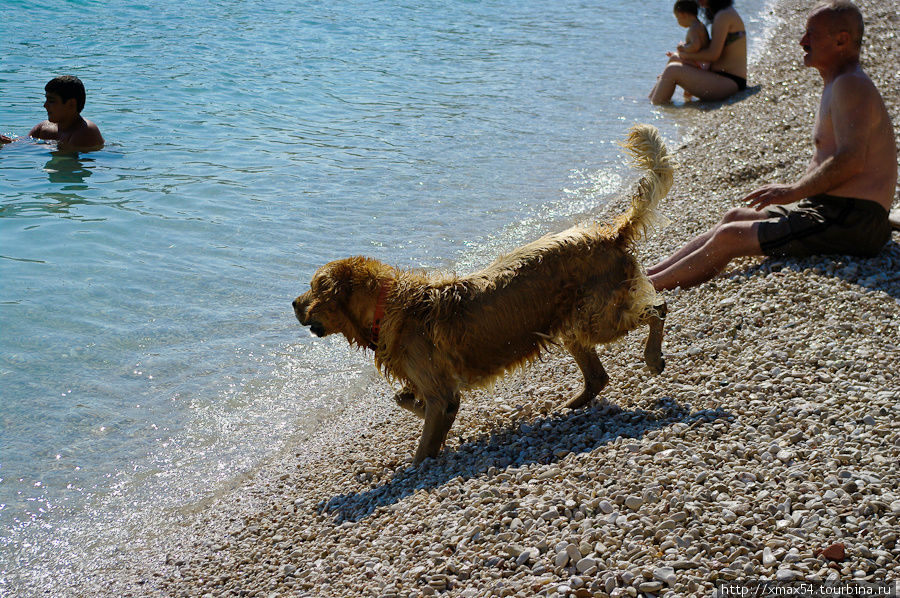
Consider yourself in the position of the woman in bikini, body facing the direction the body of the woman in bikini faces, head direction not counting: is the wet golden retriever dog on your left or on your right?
on your left

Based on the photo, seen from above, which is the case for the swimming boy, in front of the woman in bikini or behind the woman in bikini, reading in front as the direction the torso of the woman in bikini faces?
in front

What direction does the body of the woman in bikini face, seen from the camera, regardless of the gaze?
to the viewer's left

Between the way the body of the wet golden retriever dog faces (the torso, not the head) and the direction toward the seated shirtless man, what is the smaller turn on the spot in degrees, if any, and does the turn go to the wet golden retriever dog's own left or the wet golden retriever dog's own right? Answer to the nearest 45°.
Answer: approximately 135° to the wet golden retriever dog's own right

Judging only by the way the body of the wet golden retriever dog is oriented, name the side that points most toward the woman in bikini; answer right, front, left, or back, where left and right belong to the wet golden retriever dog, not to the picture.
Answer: right

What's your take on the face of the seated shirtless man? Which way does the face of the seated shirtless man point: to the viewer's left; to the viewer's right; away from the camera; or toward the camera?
to the viewer's left

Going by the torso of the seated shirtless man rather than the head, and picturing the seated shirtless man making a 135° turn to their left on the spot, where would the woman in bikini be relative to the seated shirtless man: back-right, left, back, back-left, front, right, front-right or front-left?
back-left

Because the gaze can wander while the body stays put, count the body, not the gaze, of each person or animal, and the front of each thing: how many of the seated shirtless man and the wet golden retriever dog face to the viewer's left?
2

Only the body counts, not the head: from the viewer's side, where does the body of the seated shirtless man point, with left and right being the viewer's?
facing to the left of the viewer

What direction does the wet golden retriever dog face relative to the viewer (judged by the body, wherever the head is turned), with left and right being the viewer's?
facing to the left of the viewer
